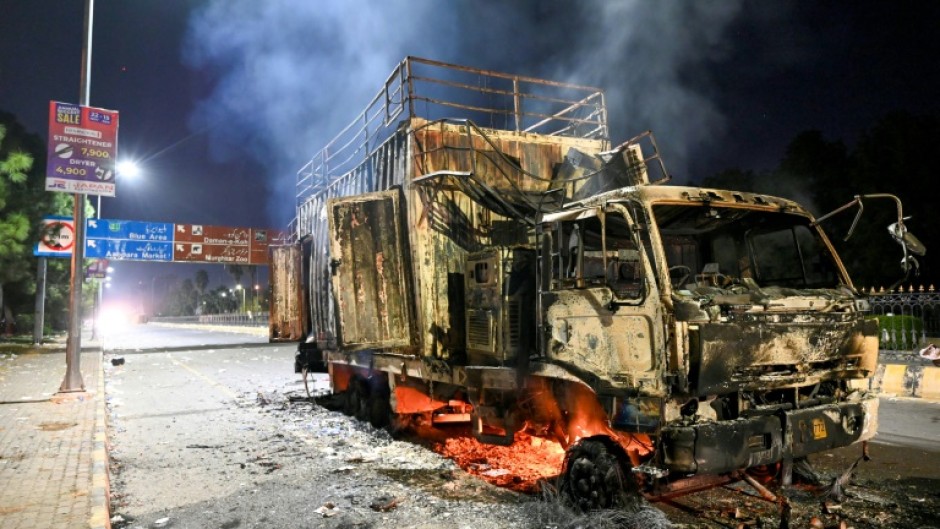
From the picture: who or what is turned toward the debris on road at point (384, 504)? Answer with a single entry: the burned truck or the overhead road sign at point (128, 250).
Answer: the overhead road sign

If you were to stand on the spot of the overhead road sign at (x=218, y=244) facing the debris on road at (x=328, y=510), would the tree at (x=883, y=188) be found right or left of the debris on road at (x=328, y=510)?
left

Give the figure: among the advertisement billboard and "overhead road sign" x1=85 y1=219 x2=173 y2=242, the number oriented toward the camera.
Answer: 2

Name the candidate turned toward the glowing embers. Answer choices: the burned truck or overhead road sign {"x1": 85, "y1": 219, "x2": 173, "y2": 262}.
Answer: the overhead road sign

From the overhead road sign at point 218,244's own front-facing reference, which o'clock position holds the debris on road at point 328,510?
The debris on road is roughly at 12 o'clock from the overhead road sign.

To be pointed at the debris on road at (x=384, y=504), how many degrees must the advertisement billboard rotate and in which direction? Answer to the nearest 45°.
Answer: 0° — it already faces it

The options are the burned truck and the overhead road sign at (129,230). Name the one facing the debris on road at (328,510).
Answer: the overhead road sign
